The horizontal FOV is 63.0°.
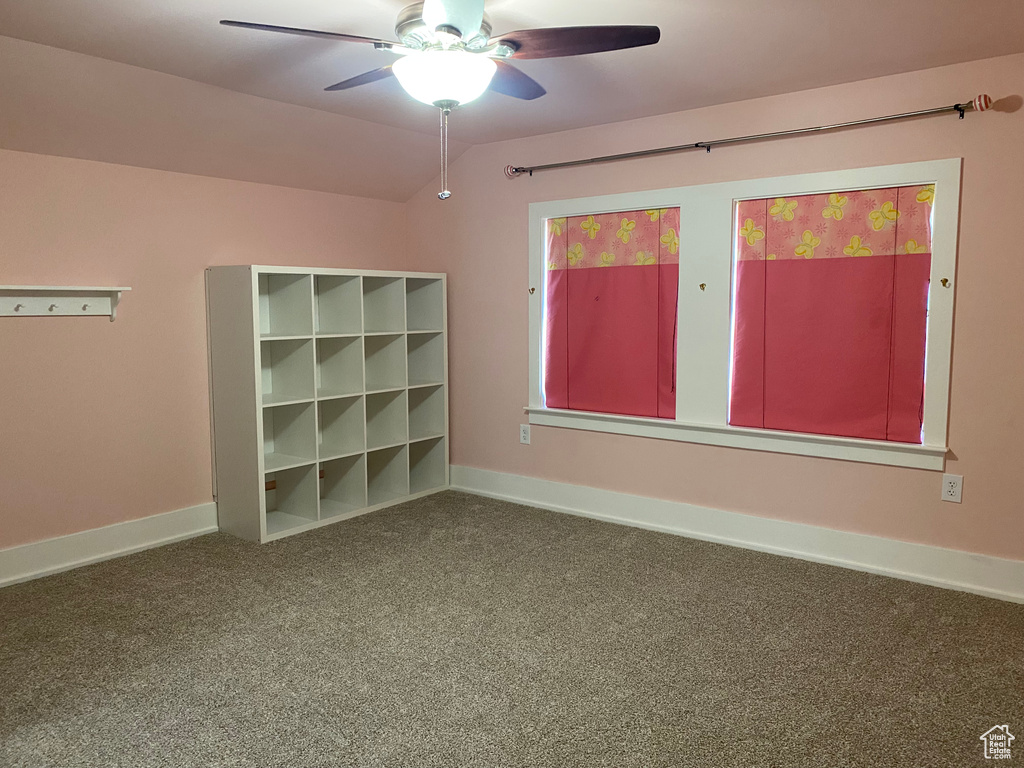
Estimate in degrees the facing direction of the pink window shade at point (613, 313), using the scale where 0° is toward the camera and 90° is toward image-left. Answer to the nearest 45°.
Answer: approximately 45°

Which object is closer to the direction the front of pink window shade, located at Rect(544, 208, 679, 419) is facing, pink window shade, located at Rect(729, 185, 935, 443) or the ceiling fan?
the ceiling fan

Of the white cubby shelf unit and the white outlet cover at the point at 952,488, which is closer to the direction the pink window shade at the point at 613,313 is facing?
the white cubby shelf unit

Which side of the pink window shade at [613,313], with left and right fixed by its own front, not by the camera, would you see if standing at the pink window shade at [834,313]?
left

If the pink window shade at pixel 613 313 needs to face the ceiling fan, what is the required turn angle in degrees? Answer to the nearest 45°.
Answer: approximately 45° to its left

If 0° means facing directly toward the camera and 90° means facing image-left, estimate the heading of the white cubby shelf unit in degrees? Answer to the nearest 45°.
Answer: approximately 315°

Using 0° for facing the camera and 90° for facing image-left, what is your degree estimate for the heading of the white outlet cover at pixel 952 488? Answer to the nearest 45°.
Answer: approximately 0°
